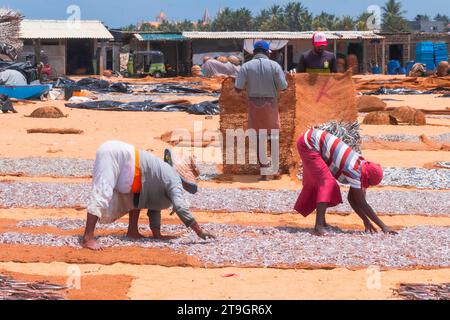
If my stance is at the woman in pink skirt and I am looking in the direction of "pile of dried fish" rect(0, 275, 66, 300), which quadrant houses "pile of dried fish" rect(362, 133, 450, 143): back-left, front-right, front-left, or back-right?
back-right

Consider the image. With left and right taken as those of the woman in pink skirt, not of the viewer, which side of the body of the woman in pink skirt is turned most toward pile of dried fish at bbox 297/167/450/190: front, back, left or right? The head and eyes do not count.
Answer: left

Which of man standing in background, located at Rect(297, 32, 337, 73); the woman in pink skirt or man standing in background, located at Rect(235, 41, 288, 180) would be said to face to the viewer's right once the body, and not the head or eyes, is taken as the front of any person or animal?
the woman in pink skirt

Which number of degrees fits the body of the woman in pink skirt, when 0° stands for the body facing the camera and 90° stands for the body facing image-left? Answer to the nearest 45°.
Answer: approximately 270°

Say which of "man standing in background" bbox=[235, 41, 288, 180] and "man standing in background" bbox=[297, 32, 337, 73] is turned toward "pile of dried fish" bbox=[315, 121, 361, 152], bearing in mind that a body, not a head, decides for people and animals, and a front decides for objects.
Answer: "man standing in background" bbox=[297, 32, 337, 73]

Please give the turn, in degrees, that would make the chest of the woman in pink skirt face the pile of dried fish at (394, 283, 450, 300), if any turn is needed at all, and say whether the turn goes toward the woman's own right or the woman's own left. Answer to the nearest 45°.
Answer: approximately 90° to the woman's own right

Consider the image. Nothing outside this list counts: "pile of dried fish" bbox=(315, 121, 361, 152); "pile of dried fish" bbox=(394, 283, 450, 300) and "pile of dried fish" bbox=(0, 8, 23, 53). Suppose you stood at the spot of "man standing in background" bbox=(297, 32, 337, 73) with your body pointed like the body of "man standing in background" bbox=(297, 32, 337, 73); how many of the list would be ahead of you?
2

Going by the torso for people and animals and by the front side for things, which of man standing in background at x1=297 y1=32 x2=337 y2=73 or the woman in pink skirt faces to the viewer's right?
the woman in pink skirt
